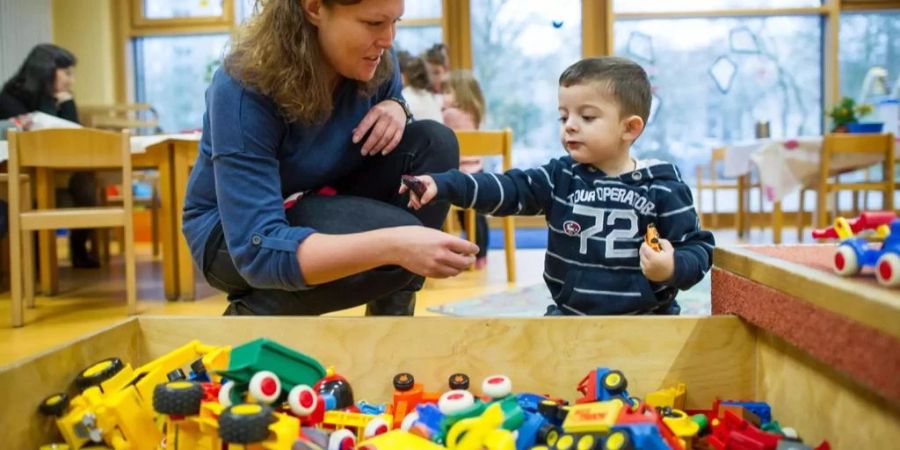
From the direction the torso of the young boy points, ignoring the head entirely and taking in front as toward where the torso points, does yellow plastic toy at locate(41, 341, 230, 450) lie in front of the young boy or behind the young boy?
in front

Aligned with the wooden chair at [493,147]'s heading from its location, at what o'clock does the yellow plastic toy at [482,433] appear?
The yellow plastic toy is roughly at 6 o'clock from the wooden chair.

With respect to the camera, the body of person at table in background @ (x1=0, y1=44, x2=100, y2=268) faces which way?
to the viewer's right

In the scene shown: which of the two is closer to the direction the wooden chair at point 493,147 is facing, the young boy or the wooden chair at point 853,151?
the wooden chair

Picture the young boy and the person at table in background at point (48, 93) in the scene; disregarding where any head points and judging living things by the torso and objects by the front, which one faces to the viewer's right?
the person at table in background

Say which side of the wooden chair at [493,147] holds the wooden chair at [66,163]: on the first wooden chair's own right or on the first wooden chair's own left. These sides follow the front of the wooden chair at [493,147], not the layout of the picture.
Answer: on the first wooden chair's own left

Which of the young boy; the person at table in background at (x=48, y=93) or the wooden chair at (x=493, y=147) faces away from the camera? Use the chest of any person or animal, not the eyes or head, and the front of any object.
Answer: the wooden chair

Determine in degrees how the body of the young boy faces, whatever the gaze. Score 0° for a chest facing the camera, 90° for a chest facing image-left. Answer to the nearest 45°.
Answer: approximately 45°

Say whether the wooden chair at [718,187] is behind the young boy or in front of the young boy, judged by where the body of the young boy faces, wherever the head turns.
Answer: behind

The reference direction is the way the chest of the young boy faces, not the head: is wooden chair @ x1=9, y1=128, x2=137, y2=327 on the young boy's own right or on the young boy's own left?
on the young boy's own right

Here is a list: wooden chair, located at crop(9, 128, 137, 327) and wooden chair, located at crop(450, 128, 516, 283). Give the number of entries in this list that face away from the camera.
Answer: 2

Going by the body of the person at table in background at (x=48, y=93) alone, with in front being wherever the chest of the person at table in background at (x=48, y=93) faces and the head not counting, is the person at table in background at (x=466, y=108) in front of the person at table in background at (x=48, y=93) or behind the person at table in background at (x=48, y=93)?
in front

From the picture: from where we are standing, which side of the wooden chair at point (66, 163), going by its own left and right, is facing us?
back

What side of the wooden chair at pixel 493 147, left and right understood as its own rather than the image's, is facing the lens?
back
